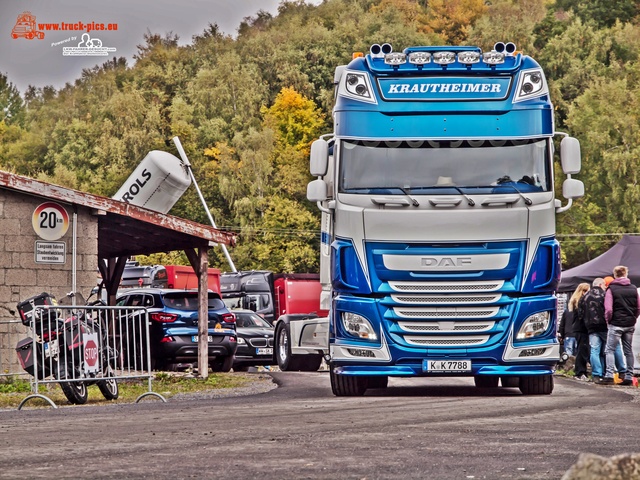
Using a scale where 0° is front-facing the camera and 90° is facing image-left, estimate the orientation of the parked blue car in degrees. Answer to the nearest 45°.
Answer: approximately 135°

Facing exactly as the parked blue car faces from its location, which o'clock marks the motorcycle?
The motorcycle is roughly at 8 o'clock from the parked blue car.

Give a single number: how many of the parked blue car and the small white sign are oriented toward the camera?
1

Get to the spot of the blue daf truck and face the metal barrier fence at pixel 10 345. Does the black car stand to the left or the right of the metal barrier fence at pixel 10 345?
right

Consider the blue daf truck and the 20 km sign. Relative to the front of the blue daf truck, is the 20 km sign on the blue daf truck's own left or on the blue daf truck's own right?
on the blue daf truck's own right

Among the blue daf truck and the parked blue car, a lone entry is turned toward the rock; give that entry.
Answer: the blue daf truck

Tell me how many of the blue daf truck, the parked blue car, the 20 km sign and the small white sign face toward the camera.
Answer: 3

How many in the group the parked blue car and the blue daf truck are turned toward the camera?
1

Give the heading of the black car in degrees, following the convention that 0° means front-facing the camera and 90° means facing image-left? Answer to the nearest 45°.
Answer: approximately 315°

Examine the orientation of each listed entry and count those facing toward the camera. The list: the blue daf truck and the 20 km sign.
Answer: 2
